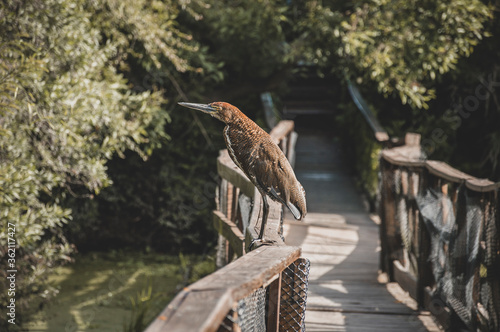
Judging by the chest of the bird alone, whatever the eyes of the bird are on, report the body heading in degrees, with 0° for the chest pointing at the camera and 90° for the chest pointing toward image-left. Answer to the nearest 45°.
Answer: approximately 90°
